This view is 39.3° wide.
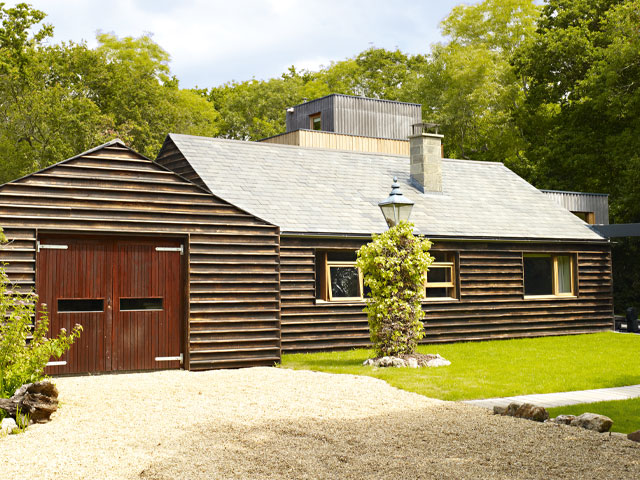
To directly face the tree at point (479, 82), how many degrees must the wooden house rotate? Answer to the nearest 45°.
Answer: approximately 180°

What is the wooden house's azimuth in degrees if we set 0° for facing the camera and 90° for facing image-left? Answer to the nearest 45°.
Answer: approximately 0°

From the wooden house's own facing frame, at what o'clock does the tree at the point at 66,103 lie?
The tree is roughly at 5 o'clock from the wooden house.

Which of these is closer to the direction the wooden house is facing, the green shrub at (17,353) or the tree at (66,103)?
the green shrub

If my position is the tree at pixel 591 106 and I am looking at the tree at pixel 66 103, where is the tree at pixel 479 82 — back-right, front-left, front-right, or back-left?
front-right

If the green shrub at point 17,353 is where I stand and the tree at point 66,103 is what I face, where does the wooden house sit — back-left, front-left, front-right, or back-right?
front-right

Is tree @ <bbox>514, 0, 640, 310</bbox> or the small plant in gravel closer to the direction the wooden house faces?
the small plant in gravel

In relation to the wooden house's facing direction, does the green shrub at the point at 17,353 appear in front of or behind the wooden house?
in front

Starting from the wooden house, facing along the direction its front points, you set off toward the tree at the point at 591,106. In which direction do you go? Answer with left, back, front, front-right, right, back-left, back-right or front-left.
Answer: back-left
